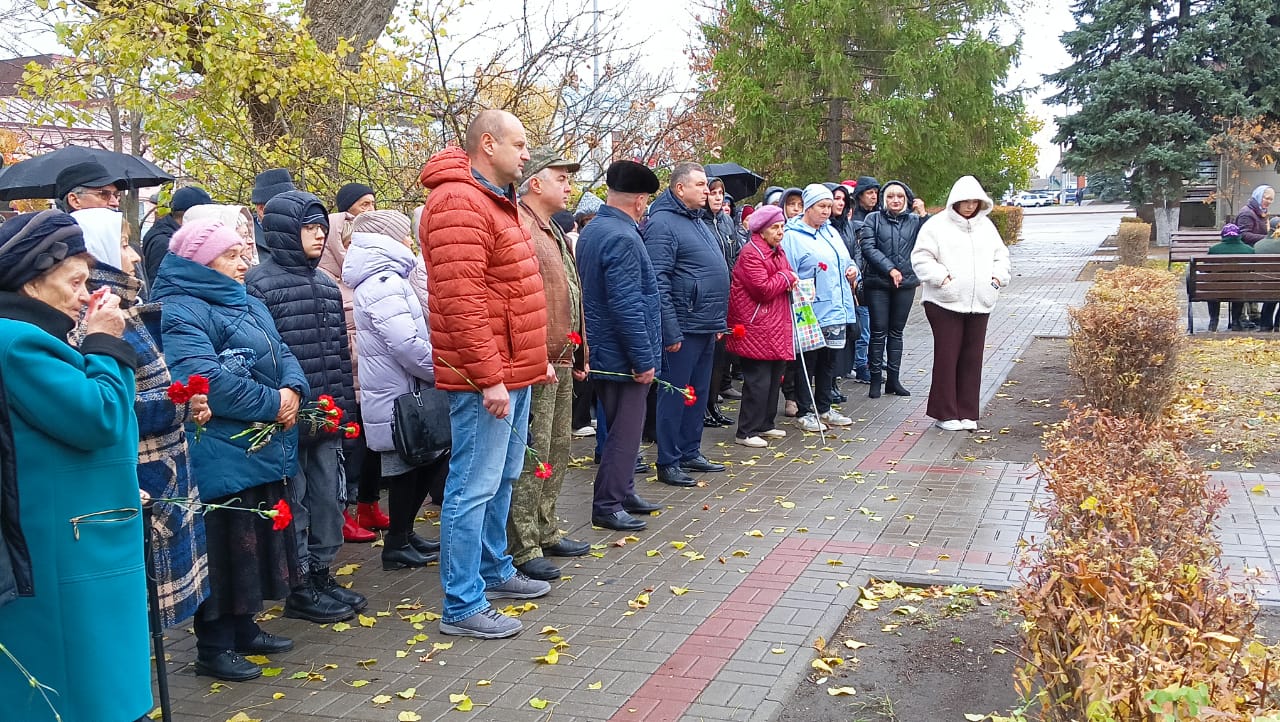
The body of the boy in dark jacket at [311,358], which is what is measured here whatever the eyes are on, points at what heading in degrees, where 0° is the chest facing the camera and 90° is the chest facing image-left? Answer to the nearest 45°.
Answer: approximately 315°

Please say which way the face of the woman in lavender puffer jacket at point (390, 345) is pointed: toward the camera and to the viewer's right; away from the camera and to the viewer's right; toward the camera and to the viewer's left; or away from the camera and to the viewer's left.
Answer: away from the camera and to the viewer's right

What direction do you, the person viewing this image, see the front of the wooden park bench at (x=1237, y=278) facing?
facing away from the viewer

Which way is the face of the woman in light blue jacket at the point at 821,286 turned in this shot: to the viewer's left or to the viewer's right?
to the viewer's right

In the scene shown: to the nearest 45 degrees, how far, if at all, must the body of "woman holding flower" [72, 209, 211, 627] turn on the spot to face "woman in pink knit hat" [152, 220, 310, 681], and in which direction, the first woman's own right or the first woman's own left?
approximately 45° to the first woman's own left

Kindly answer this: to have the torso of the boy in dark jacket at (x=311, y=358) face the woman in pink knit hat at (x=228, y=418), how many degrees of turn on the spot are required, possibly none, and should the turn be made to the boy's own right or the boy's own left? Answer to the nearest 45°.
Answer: approximately 90° to the boy's own right

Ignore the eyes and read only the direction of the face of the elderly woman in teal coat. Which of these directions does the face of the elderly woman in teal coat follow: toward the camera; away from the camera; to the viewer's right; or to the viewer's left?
to the viewer's right

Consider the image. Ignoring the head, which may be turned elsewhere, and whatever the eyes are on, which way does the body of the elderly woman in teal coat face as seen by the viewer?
to the viewer's right

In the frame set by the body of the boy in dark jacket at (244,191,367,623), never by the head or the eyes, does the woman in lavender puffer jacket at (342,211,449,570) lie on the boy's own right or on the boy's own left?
on the boy's own left

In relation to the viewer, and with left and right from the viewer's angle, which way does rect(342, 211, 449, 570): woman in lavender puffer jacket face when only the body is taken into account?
facing to the right of the viewer

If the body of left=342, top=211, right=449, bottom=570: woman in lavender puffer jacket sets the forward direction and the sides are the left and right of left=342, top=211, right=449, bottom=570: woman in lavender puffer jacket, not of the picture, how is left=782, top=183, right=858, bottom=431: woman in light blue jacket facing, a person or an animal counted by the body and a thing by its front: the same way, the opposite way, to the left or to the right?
to the right

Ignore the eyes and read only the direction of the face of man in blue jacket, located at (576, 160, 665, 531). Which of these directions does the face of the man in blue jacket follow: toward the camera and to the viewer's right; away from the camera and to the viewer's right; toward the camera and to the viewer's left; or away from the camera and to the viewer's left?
away from the camera and to the viewer's right
